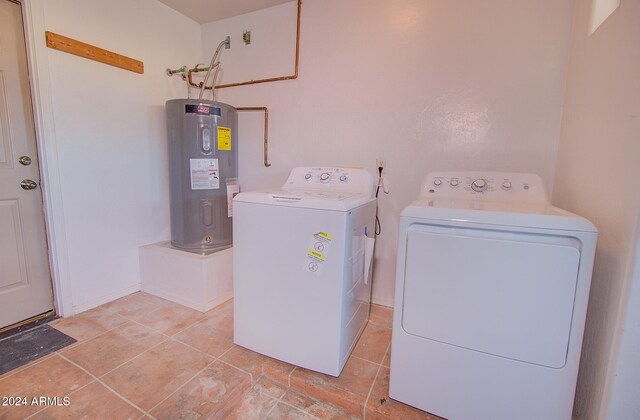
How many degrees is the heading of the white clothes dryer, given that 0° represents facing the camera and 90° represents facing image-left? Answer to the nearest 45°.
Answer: approximately 0°

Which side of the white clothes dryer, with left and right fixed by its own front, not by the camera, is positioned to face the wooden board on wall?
right

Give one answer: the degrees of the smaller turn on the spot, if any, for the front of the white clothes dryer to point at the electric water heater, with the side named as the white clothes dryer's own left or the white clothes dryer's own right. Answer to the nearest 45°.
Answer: approximately 90° to the white clothes dryer's own right

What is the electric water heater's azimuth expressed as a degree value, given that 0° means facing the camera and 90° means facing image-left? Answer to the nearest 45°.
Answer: approximately 0°

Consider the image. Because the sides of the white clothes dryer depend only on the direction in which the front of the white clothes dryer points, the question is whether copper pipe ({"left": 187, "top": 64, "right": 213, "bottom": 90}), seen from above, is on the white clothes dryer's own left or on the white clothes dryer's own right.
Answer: on the white clothes dryer's own right

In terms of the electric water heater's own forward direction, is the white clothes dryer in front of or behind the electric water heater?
in front

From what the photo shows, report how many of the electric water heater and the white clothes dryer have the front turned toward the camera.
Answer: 2

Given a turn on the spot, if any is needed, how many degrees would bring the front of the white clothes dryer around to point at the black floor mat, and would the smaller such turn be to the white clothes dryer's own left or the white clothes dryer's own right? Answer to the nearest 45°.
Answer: approximately 90° to the white clothes dryer's own right

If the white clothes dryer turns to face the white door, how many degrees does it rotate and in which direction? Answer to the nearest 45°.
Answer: approximately 90° to its right
